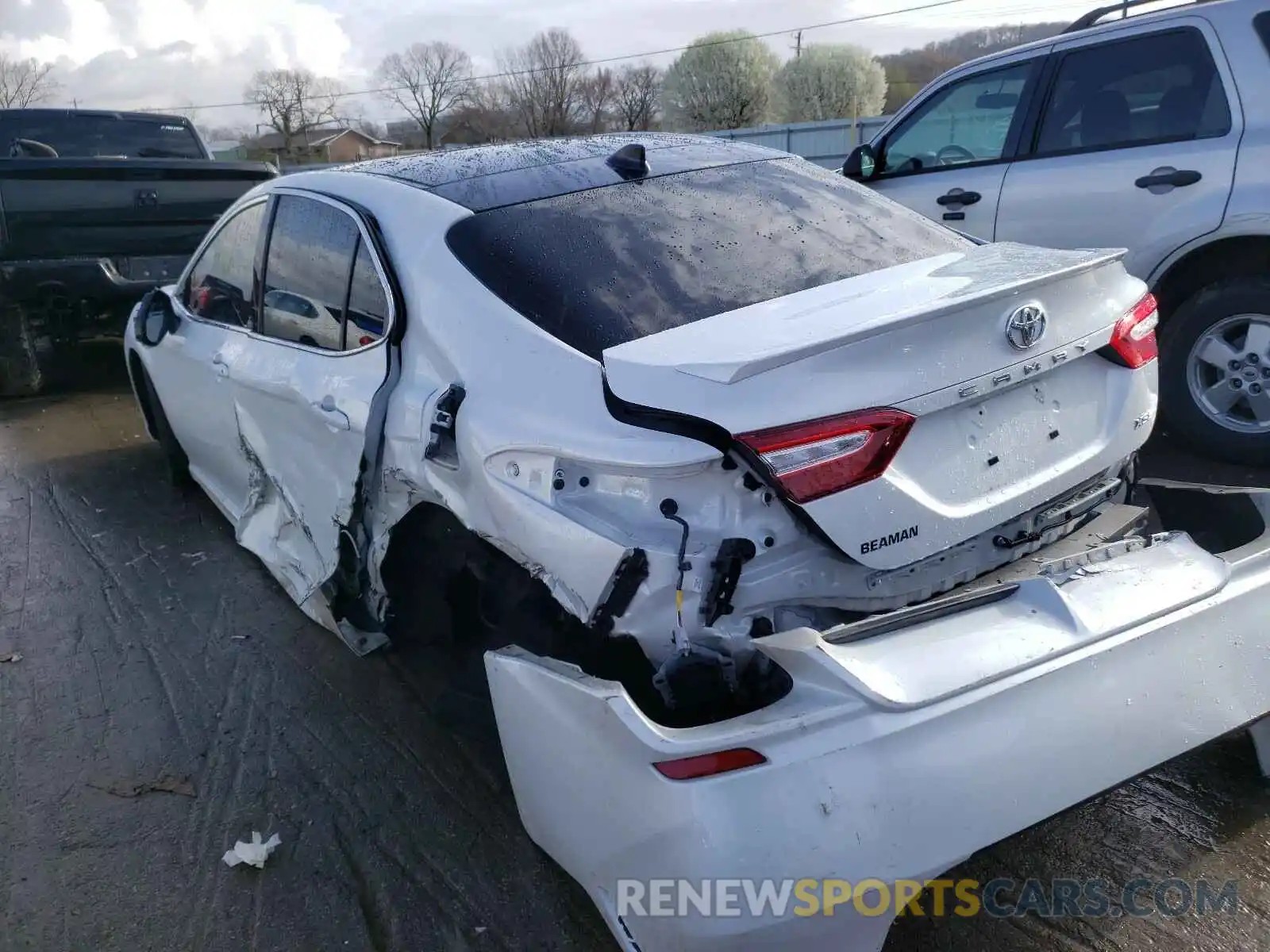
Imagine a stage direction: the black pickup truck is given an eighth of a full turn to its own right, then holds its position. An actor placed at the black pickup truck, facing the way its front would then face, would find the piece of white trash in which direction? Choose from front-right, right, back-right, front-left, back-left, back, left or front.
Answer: back-right

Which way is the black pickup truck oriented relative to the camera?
away from the camera

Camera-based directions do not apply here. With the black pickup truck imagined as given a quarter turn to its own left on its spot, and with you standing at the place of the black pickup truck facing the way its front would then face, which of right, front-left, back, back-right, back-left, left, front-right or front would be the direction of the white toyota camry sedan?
left

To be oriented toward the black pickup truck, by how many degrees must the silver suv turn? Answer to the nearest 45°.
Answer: approximately 45° to its left

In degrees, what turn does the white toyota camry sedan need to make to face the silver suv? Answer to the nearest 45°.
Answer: approximately 90° to its right

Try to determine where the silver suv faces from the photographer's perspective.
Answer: facing away from the viewer and to the left of the viewer

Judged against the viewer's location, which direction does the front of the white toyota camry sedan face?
facing away from the viewer and to the left of the viewer
